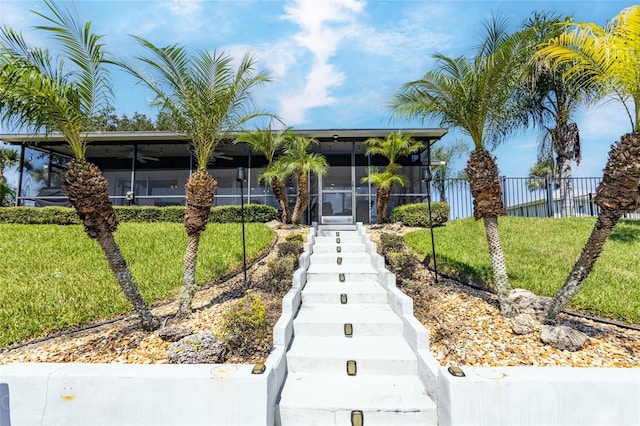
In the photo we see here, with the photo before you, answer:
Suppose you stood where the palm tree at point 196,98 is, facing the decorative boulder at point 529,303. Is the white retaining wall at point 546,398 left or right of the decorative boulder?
right

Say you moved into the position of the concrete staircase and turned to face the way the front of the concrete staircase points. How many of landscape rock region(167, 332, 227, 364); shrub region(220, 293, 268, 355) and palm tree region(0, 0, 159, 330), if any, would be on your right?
3

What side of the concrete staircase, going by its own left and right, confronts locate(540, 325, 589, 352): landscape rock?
left

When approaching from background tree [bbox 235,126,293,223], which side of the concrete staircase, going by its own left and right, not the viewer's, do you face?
back

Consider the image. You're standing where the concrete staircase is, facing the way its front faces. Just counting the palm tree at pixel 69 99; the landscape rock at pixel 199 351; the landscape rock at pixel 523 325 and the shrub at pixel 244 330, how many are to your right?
3

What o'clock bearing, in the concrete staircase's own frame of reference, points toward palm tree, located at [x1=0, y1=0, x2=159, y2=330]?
The palm tree is roughly at 3 o'clock from the concrete staircase.

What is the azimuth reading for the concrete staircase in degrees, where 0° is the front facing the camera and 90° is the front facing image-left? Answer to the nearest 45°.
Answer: approximately 0°

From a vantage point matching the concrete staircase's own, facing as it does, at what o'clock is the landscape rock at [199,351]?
The landscape rock is roughly at 3 o'clock from the concrete staircase.

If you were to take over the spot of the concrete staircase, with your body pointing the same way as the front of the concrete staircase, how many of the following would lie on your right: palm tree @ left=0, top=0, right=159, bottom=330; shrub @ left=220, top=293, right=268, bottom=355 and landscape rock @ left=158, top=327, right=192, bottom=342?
3

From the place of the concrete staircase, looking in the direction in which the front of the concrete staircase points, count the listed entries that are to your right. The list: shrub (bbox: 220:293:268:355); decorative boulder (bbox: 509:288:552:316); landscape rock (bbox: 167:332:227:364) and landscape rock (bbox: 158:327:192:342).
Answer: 3

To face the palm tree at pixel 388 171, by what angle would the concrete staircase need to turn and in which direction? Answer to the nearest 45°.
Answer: approximately 180°

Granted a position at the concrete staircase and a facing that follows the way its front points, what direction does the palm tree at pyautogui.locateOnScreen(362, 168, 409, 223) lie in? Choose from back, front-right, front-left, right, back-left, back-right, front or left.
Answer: back

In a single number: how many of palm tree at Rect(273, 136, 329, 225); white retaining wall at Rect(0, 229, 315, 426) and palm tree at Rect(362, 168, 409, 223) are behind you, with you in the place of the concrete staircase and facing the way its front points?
2

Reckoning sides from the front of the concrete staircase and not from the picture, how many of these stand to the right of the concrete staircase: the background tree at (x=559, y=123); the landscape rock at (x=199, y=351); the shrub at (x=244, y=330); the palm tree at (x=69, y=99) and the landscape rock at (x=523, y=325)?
3
